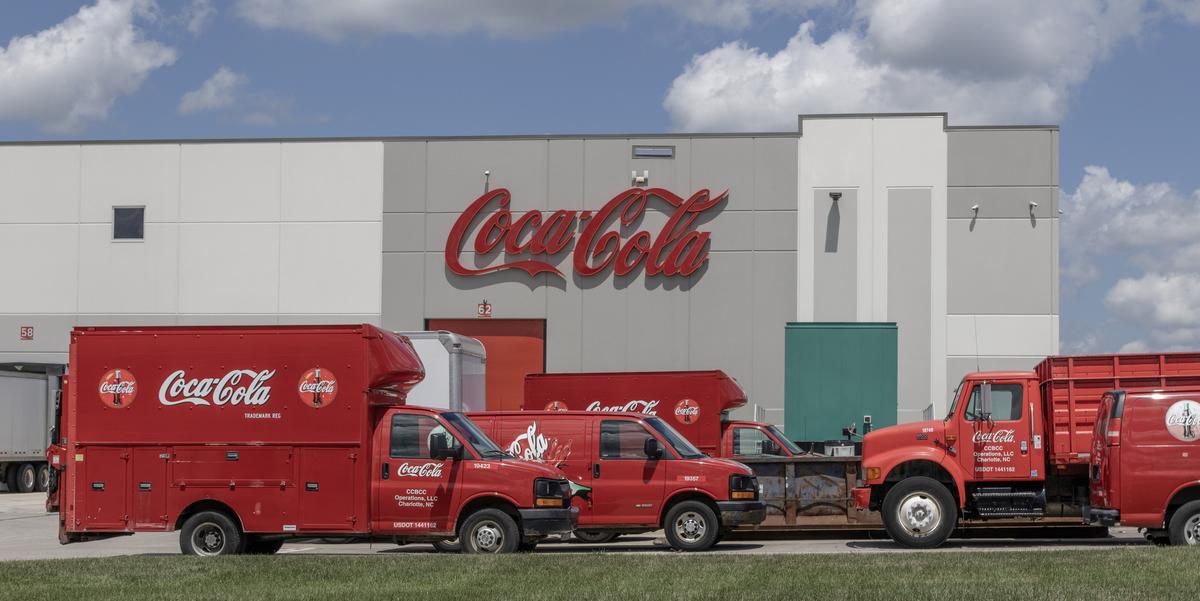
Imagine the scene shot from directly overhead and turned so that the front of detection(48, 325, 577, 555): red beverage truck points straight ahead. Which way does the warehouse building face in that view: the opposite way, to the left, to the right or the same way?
to the right

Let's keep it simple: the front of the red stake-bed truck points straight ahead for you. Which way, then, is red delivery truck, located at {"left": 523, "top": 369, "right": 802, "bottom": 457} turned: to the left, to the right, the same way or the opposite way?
the opposite way

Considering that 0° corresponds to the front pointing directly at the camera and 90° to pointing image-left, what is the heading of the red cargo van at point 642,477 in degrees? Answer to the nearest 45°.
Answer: approximately 270°

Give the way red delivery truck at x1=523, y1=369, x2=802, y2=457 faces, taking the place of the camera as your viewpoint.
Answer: facing to the right of the viewer

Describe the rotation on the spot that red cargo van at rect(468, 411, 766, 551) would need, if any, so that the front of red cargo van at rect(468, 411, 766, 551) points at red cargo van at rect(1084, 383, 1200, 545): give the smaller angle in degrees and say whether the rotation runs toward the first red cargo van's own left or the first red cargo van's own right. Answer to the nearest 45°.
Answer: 0° — it already faces it

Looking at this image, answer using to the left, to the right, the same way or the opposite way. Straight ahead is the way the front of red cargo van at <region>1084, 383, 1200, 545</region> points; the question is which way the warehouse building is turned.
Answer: to the right

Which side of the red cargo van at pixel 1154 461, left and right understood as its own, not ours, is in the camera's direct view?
right

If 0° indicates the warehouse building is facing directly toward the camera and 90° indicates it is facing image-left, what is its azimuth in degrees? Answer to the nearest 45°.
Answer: approximately 0°

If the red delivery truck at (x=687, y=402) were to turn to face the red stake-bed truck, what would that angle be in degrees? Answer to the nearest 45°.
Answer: approximately 45° to its right

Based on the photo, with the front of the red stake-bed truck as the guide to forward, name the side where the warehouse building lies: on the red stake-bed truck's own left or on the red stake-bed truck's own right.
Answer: on the red stake-bed truck's own right

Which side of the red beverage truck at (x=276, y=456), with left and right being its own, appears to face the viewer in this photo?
right

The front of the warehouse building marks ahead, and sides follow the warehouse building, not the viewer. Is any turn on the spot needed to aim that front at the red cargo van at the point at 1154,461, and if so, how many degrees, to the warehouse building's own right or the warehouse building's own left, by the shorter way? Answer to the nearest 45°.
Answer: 0° — it already faces it
